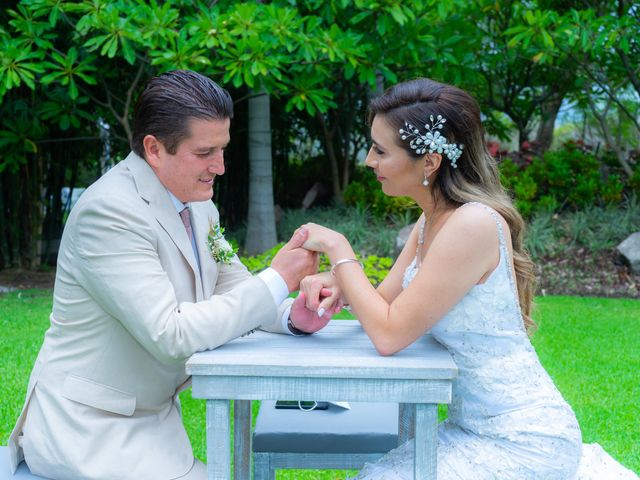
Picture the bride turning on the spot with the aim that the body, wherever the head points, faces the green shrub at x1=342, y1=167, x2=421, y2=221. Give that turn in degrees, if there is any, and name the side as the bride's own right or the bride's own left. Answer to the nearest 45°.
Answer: approximately 90° to the bride's own right

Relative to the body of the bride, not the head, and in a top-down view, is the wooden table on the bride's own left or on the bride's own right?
on the bride's own left

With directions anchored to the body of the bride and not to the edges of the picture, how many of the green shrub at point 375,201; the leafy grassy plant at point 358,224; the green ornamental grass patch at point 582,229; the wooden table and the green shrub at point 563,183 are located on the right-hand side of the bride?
4

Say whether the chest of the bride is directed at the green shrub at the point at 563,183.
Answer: no

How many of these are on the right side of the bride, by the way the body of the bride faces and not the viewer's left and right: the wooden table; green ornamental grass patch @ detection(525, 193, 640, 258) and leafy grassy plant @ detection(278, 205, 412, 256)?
2

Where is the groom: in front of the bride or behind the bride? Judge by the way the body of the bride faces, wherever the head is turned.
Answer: in front

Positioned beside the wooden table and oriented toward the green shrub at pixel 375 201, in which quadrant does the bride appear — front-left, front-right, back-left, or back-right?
front-right

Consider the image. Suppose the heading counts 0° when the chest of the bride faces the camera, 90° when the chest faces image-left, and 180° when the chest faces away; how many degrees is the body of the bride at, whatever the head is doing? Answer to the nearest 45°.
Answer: approximately 90°

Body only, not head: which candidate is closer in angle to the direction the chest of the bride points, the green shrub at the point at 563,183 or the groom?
the groom

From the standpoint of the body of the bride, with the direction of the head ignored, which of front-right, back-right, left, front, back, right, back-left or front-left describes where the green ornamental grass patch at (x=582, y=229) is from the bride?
right

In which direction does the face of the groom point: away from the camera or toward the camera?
toward the camera

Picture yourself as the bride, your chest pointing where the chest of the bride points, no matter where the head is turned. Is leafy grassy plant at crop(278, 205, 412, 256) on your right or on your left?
on your right

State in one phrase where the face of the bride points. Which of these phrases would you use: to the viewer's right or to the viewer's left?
to the viewer's left
